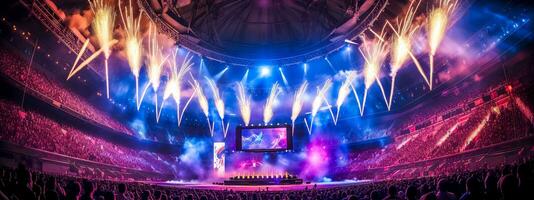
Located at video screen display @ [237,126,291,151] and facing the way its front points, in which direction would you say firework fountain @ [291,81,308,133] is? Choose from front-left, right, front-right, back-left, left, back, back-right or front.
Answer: back-left

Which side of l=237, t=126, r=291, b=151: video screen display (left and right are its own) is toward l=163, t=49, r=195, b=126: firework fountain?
right

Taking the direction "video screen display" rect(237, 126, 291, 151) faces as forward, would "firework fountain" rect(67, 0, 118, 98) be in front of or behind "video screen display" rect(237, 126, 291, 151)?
in front

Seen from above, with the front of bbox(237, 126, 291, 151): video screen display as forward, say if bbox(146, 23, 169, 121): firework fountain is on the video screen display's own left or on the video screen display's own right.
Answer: on the video screen display's own right

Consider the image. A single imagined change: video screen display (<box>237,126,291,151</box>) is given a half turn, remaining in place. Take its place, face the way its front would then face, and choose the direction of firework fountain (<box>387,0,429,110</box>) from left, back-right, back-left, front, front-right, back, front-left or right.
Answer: back-right

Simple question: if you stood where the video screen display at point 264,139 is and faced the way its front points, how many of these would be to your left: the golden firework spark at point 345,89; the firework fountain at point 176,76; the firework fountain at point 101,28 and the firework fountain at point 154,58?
1

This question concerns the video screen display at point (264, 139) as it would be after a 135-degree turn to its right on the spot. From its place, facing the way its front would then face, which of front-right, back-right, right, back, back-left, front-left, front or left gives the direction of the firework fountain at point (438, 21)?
back

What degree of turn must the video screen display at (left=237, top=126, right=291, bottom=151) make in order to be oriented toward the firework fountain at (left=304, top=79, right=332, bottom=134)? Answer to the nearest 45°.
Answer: approximately 135° to its left

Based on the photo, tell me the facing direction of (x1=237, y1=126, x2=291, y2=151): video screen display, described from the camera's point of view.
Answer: facing the viewer

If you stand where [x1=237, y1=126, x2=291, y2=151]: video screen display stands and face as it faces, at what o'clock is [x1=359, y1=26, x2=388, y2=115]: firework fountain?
The firework fountain is roughly at 10 o'clock from the video screen display.

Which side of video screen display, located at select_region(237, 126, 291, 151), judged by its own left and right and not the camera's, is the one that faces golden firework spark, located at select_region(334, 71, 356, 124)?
left

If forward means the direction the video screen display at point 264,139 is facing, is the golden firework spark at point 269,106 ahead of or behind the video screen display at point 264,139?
behind

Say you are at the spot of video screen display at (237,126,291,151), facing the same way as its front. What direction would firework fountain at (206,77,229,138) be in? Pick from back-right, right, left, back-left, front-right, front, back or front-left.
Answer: back-right
